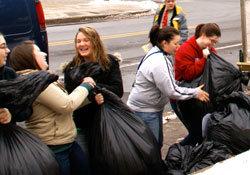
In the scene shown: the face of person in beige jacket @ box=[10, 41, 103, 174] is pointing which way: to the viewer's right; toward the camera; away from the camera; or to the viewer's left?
to the viewer's right

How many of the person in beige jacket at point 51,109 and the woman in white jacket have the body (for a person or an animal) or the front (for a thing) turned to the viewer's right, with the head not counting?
2

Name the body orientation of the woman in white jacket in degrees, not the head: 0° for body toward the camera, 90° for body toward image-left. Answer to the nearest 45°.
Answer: approximately 270°

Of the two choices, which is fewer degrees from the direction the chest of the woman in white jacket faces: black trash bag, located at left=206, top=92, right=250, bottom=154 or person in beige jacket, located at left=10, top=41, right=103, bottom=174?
the black trash bag

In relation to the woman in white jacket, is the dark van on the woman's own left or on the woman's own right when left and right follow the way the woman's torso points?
on the woman's own left

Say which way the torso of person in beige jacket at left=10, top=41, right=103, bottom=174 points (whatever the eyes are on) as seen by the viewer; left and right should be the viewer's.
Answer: facing to the right of the viewer

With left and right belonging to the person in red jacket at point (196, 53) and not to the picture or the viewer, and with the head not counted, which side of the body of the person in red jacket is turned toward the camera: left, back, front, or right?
right

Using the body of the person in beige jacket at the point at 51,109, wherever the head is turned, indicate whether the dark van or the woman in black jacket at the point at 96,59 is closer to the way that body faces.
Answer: the woman in black jacket
